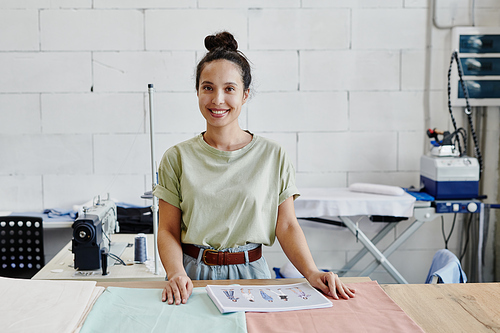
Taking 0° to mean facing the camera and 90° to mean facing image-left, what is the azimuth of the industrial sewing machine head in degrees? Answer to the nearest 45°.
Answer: approximately 90°

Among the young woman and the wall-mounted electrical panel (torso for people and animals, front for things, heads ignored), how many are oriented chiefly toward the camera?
2

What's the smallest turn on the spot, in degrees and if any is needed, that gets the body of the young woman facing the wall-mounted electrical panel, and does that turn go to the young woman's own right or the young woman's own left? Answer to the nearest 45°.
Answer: approximately 135° to the young woman's own left

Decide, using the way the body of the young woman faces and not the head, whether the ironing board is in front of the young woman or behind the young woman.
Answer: behind

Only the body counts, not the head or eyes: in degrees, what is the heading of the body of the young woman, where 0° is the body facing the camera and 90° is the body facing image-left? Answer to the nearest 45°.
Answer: approximately 0°

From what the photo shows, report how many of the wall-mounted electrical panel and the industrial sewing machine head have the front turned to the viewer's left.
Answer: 1

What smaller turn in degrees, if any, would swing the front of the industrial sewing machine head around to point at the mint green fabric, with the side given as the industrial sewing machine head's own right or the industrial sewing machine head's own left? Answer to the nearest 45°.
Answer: approximately 90° to the industrial sewing machine head's own left

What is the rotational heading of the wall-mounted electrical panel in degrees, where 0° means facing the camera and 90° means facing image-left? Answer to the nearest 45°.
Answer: approximately 0°

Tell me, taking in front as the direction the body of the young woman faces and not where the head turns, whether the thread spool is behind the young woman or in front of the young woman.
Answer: behind

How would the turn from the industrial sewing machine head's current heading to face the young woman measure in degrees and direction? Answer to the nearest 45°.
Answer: approximately 135° to its left
